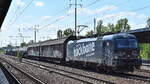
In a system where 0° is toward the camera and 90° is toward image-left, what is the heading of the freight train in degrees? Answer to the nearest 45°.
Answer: approximately 315°

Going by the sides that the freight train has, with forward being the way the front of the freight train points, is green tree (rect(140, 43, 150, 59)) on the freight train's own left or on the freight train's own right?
on the freight train's own left
